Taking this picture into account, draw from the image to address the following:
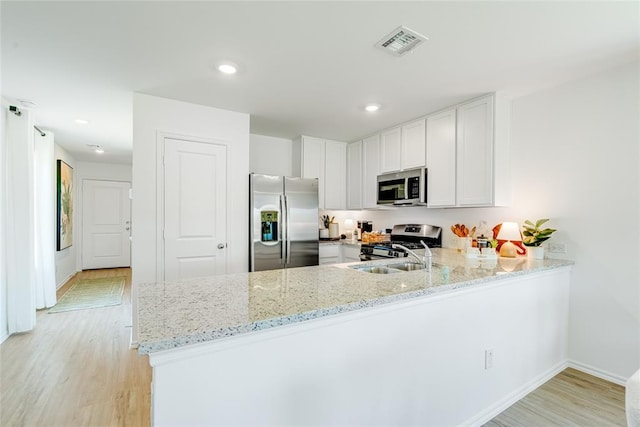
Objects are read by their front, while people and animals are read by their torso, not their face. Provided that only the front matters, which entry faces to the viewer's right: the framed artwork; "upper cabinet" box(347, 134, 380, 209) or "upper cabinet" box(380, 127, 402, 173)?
the framed artwork

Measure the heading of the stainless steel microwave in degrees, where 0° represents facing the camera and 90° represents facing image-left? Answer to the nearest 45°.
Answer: approximately 45°

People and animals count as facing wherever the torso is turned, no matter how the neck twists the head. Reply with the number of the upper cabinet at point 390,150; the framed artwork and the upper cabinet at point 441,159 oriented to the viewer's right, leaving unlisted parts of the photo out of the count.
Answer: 1

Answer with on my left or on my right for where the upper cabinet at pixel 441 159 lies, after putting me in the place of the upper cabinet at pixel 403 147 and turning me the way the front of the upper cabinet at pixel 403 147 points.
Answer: on my left
